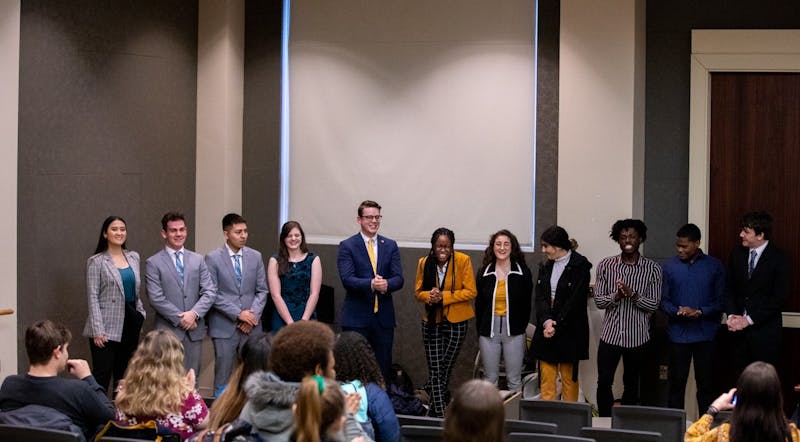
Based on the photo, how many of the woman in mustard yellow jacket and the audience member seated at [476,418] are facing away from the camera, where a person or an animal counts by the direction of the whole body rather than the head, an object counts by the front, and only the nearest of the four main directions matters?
1

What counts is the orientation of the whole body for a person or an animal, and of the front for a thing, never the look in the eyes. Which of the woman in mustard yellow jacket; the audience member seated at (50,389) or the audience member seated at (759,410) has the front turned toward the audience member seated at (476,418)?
the woman in mustard yellow jacket

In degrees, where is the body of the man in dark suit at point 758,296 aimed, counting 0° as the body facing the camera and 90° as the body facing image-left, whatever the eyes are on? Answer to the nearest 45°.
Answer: approximately 45°

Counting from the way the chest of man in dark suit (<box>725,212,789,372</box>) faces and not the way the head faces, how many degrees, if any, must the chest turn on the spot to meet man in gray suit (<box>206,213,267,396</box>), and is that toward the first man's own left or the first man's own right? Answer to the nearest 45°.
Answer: approximately 45° to the first man's own right

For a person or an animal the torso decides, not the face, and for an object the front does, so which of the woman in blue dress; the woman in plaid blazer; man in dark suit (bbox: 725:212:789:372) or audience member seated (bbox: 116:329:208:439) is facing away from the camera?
the audience member seated

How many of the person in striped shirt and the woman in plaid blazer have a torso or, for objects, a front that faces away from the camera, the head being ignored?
0

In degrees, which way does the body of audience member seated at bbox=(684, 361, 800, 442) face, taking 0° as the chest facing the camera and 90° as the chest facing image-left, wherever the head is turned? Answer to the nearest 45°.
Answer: approximately 180°

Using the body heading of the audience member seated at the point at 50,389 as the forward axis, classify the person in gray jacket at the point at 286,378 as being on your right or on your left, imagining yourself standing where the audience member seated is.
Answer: on your right

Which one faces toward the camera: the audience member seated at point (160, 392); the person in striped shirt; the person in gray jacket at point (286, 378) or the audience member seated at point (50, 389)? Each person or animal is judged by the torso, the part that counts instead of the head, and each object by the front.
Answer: the person in striped shirt

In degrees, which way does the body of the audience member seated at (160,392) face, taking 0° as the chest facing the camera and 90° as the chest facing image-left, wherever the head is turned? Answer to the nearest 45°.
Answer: approximately 180°

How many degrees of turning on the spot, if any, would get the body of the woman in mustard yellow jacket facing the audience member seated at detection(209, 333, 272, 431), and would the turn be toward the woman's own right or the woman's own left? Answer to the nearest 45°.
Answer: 0° — they already face them

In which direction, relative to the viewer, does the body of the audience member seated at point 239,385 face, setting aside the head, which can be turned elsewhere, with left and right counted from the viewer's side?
facing away from the viewer and to the right of the viewer

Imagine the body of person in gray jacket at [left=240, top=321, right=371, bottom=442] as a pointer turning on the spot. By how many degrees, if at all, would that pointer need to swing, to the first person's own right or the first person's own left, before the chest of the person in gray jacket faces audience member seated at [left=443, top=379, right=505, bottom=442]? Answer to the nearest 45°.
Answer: approximately 90° to the first person's own right

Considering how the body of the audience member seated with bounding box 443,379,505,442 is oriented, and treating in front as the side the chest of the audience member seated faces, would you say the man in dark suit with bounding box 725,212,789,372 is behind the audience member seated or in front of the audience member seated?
in front

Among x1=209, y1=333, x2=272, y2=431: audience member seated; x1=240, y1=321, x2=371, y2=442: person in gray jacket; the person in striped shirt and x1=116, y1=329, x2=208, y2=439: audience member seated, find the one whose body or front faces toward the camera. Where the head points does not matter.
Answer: the person in striped shirt

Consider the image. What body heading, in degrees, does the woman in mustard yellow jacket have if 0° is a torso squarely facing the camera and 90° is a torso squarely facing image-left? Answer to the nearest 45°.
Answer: approximately 0°

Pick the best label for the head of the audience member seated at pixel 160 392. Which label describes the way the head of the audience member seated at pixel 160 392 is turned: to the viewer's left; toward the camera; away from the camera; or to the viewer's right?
away from the camera

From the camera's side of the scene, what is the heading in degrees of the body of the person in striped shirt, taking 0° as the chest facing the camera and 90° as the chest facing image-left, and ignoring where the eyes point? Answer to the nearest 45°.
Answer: approximately 0°
